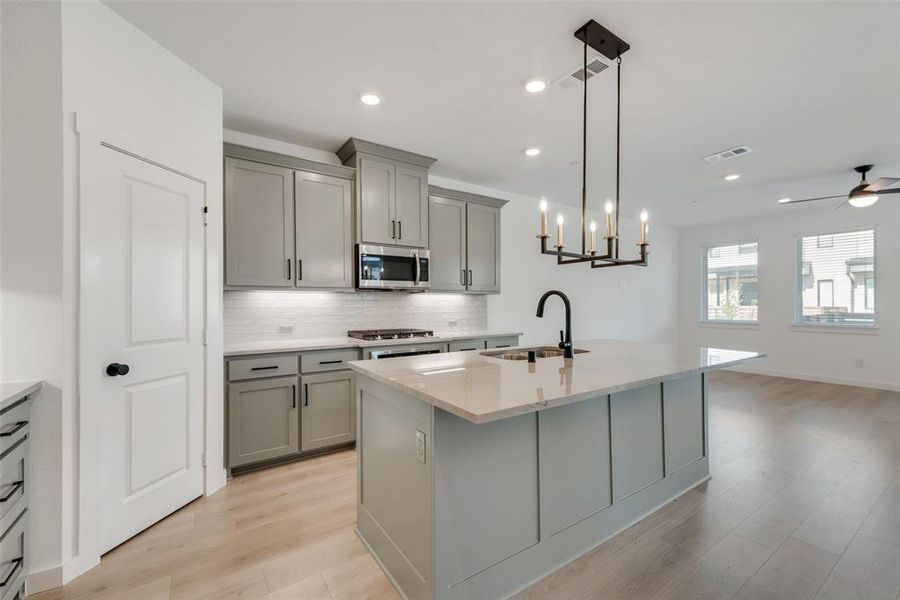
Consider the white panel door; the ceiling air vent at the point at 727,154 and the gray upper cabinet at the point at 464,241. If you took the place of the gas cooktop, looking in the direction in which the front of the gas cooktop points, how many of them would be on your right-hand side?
1

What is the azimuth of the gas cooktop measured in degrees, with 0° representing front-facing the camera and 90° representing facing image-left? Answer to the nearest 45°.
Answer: approximately 315°

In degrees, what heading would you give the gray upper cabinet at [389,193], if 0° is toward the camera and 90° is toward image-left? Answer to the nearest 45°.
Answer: approximately 315°

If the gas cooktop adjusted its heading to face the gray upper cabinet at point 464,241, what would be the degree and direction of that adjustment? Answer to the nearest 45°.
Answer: approximately 90° to its left

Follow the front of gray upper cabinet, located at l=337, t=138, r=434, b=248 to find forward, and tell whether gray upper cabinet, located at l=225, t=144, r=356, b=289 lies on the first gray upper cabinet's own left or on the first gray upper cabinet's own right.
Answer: on the first gray upper cabinet's own right

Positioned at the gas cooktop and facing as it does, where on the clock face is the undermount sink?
The undermount sink is roughly at 12 o'clock from the gas cooktop.

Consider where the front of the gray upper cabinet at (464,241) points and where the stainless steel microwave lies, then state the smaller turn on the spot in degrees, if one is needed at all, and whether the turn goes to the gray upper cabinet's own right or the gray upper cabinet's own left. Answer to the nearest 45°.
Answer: approximately 90° to the gray upper cabinet's own right
